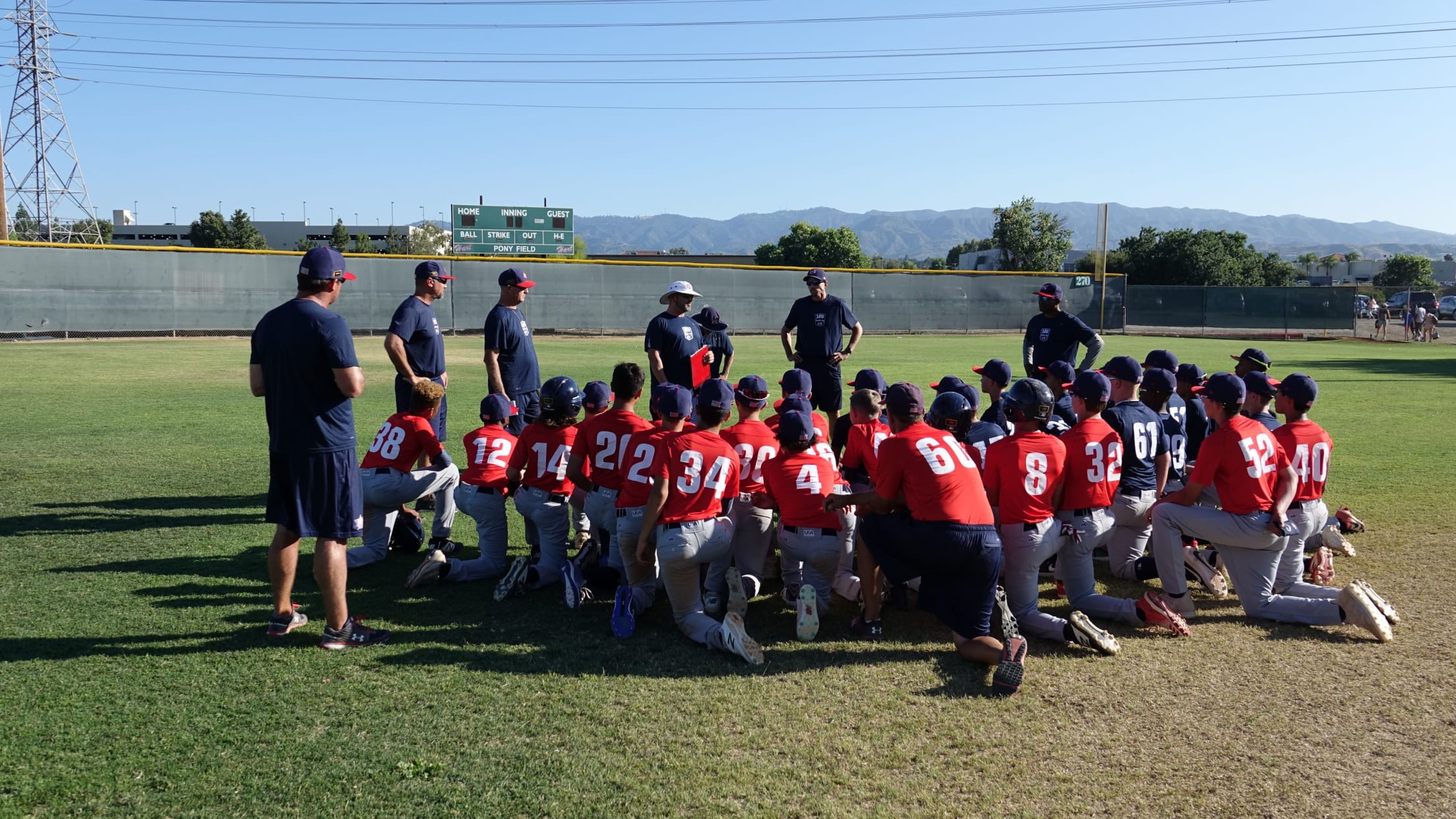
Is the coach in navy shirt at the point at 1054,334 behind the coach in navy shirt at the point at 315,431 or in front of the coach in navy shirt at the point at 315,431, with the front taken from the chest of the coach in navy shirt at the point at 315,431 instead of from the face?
in front

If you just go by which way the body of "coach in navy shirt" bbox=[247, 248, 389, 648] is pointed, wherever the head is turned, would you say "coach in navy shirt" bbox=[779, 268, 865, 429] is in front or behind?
in front

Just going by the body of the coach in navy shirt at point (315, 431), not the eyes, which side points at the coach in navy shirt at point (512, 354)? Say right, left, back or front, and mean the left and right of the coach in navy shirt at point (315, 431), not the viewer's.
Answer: front

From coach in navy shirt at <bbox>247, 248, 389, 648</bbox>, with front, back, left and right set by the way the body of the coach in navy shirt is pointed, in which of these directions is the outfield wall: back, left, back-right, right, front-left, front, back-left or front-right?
front-left

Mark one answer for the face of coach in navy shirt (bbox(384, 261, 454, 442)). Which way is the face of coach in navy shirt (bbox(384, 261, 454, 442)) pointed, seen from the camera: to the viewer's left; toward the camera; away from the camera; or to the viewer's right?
to the viewer's right

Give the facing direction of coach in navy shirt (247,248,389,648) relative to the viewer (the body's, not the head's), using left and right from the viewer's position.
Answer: facing away from the viewer and to the right of the viewer

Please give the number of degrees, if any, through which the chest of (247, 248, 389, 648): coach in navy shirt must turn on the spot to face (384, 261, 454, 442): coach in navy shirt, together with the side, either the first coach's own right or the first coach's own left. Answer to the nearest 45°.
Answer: approximately 45° to the first coach's own left
